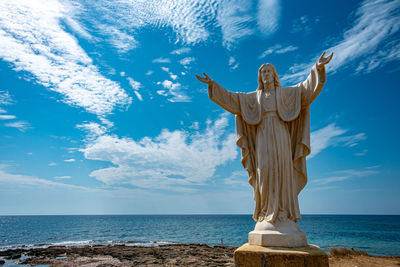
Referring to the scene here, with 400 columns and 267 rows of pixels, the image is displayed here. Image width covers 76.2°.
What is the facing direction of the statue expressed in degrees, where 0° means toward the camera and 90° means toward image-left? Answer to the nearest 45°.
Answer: approximately 0°
